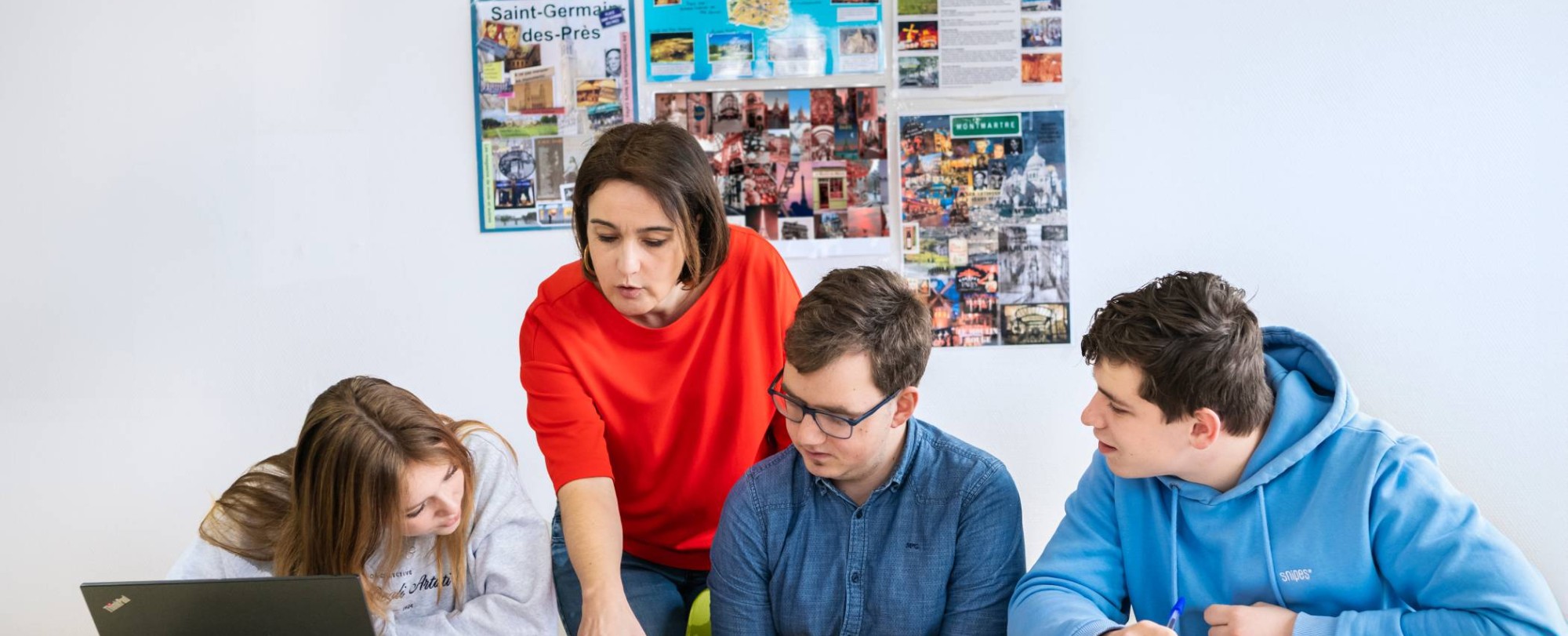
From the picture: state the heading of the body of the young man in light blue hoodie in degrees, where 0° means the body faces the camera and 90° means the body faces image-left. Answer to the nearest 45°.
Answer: approximately 45°

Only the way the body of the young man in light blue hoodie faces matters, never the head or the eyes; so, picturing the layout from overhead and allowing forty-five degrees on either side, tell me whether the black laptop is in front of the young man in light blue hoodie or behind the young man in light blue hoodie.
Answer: in front

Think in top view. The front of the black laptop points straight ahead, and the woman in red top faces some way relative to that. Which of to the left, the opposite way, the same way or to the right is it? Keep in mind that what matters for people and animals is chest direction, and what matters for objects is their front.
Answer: the opposite way

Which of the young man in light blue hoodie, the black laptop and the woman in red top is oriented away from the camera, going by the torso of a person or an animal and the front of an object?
the black laptop

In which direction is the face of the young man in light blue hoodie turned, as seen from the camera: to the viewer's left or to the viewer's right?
to the viewer's left

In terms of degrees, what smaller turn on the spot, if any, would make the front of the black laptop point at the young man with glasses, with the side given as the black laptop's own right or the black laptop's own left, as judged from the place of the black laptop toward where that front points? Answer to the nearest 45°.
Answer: approximately 90° to the black laptop's own right

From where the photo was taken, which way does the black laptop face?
away from the camera

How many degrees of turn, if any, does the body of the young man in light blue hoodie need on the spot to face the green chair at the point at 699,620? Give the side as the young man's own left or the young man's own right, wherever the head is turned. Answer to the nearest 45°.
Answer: approximately 45° to the young man's own right

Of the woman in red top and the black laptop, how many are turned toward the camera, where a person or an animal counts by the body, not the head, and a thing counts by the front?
1
